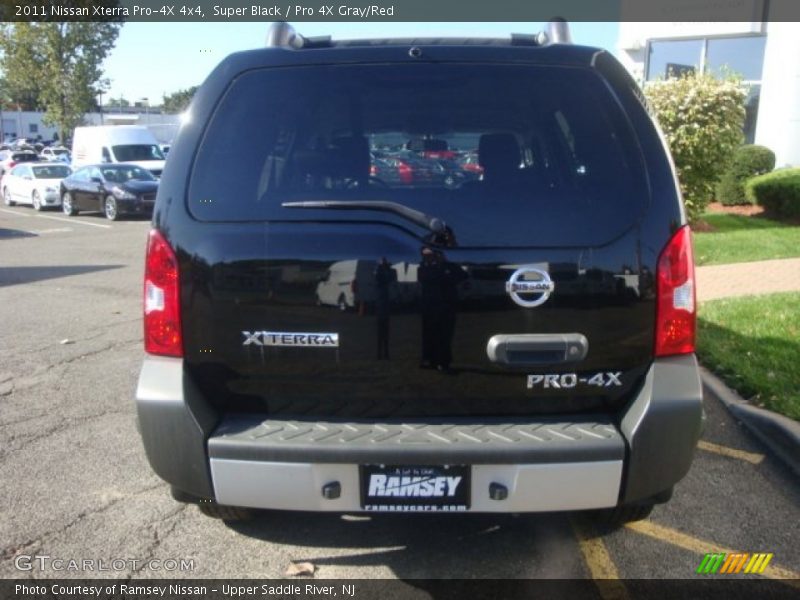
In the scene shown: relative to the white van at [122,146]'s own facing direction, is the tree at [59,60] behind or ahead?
behind

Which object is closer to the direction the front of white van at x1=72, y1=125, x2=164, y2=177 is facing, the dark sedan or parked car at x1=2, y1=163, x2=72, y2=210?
the dark sedan

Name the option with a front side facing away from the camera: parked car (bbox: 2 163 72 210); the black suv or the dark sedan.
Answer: the black suv

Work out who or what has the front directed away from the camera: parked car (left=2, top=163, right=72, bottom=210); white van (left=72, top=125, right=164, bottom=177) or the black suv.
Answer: the black suv

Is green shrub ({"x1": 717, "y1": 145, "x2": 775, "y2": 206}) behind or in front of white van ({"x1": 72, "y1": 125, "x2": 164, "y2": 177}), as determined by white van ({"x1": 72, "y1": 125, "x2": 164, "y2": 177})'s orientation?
in front

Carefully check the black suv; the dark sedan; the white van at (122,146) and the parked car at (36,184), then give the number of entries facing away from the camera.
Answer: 1

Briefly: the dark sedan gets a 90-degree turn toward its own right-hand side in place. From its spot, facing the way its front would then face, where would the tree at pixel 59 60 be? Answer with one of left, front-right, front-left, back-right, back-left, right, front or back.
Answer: back-right

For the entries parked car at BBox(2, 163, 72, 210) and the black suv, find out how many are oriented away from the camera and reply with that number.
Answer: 1

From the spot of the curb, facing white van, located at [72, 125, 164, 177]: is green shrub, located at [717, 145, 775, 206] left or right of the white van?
right

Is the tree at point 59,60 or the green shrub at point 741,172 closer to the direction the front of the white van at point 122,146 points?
the green shrub

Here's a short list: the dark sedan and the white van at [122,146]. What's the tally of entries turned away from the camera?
0

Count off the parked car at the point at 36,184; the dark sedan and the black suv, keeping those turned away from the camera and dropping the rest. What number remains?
1

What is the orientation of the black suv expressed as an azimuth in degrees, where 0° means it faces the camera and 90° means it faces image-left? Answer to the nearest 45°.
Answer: approximately 180°

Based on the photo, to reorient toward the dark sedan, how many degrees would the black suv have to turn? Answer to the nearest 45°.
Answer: approximately 45° to its left
